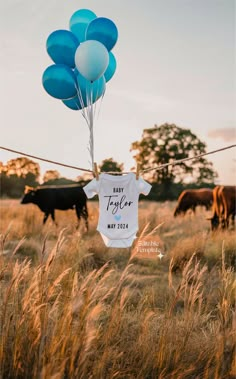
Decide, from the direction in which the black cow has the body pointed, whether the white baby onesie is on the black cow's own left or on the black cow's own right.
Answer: on the black cow's own left

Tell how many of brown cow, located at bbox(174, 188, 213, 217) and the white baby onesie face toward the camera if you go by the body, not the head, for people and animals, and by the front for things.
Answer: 1

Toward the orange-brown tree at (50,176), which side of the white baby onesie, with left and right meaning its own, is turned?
back

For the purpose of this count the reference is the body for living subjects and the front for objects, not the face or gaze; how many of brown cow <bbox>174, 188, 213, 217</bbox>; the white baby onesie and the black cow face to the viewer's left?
2

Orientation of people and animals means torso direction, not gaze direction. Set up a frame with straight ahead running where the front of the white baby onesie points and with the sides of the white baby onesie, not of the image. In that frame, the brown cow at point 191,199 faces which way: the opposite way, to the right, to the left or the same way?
to the right

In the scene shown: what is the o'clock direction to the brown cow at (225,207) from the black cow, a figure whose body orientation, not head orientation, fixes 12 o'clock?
The brown cow is roughly at 7 o'clock from the black cow.

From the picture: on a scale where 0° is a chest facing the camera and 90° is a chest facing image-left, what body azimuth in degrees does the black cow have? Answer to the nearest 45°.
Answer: approximately 90°

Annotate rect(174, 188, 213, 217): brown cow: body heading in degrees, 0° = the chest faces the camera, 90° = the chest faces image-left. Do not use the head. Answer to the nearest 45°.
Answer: approximately 90°

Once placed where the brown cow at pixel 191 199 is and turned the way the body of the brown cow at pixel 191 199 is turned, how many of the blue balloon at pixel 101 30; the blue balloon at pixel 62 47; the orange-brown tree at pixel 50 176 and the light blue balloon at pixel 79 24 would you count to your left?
3

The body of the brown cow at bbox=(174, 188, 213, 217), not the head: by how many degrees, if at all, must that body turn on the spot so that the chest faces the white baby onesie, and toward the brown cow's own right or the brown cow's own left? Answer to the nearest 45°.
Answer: approximately 90° to the brown cow's own left
